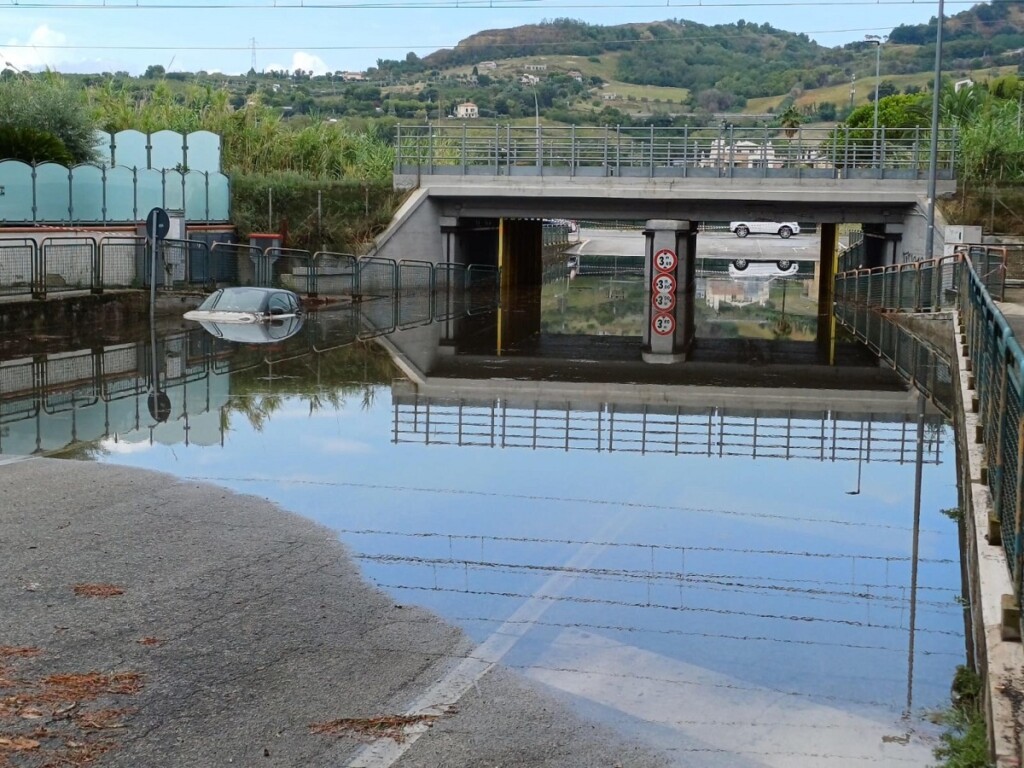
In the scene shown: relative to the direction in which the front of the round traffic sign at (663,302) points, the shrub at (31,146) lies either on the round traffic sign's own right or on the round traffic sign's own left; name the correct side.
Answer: on the round traffic sign's own right

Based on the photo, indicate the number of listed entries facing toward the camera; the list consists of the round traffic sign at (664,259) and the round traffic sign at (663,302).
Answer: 2

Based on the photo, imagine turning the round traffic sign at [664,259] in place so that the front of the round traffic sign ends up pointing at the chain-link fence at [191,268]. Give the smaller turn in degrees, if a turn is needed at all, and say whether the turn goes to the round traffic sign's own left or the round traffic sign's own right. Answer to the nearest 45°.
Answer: approximately 45° to the round traffic sign's own right

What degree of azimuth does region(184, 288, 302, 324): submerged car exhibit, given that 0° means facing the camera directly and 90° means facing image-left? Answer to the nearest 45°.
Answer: approximately 45°

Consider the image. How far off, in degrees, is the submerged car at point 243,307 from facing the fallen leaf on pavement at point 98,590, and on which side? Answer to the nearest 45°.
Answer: approximately 45° to its left
